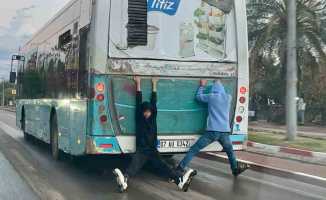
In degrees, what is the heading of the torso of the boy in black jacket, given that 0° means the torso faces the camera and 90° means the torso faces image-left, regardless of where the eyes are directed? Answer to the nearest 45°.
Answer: approximately 0°

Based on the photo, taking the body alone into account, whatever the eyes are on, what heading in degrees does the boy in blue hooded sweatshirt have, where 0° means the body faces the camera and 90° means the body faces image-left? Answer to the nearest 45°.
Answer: approximately 180°

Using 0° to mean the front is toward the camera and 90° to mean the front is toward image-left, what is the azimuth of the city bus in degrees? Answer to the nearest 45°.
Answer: approximately 135°

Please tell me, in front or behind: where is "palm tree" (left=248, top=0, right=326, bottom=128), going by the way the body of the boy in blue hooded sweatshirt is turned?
in front

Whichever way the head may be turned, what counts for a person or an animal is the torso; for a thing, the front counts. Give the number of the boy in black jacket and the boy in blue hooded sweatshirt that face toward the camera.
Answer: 1
